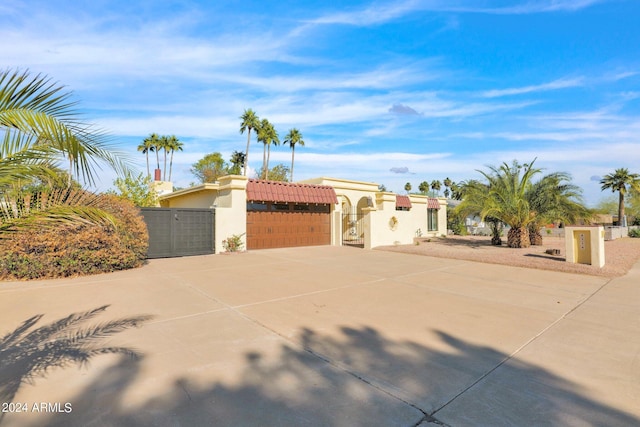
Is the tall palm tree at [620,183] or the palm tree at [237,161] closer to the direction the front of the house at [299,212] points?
the tall palm tree

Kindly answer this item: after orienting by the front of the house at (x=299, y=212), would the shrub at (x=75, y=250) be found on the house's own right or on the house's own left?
on the house's own right

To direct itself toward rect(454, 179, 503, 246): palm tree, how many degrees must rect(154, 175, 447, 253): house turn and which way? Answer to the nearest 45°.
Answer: approximately 45° to its left

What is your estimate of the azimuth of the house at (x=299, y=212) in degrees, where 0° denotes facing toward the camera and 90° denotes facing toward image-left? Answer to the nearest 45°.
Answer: approximately 315°

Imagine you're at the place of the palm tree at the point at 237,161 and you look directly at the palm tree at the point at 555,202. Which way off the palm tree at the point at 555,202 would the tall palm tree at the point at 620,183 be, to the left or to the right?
left

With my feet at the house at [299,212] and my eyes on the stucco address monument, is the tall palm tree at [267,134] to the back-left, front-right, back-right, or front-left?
back-left

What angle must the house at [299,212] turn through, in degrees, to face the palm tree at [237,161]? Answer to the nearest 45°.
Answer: approximately 135° to its left

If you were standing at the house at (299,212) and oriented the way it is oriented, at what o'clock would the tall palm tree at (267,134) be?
The tall palm tree is roughly at 7 o'clock from the house.

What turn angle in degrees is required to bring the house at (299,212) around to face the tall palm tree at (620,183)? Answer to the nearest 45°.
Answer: approximately 90° to its left

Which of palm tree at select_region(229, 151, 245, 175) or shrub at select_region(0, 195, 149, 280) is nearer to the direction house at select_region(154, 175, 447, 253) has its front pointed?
the shrub

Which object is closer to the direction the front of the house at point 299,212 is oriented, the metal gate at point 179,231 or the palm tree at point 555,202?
the palm tree

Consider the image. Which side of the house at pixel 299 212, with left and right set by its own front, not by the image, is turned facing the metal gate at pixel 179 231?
right

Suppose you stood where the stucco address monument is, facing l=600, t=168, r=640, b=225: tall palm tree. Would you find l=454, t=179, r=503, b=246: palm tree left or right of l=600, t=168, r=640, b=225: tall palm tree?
left
